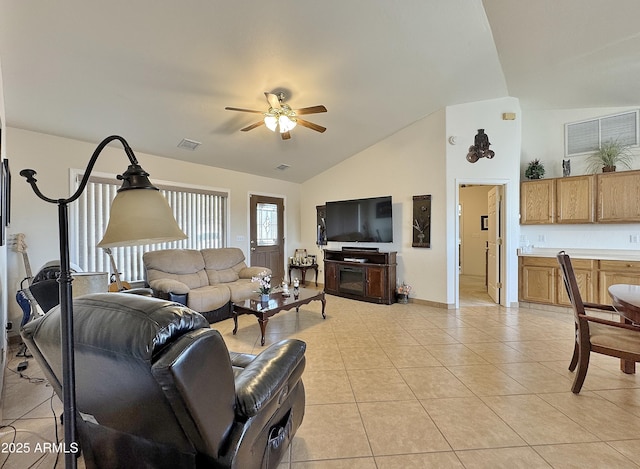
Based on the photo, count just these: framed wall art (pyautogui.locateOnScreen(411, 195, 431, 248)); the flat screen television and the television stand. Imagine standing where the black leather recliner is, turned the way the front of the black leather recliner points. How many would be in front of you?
3

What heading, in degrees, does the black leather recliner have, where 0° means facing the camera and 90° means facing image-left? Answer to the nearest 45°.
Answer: approximately 225°

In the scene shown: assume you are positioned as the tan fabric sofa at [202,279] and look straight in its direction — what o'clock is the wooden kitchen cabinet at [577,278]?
The wooden kitchen cabinet is roughly at 11 o'clock from the tan fabric sofa.

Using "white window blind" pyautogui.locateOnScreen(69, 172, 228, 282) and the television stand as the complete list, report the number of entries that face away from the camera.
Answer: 0

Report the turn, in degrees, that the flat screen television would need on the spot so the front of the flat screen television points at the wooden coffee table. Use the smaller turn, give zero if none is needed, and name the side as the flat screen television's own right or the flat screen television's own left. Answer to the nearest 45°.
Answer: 0° — it already faces it

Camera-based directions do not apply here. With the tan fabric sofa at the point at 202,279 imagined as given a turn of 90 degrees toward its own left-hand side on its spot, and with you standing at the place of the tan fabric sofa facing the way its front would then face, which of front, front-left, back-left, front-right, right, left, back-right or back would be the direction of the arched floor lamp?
back-right

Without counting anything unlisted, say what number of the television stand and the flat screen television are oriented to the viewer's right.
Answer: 0

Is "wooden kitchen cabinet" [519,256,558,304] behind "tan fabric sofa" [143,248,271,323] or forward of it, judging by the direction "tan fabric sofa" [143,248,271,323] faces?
forward

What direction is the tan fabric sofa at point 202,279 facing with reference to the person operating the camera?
facing the viewer and to the right of the viewer

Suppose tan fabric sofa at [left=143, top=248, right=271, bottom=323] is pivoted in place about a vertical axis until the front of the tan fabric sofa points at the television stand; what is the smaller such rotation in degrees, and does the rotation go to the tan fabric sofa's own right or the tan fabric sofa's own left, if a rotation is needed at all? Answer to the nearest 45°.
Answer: approximately 45° to the tan fabric sofa's own left

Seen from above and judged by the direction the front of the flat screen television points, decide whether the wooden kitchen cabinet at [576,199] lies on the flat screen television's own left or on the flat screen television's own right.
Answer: on the flat screen television's own left

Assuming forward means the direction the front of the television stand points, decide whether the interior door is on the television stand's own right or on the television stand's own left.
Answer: on the television stand's own left

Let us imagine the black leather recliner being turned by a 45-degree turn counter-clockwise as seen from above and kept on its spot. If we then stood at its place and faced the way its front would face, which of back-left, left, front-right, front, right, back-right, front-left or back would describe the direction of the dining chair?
right

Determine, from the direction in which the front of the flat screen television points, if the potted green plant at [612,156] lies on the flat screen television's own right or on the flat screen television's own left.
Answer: on the flat screen television's own left

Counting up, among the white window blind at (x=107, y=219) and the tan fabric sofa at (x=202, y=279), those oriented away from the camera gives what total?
0

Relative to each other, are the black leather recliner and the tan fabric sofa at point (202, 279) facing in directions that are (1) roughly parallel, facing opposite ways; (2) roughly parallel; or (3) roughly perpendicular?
roughly perpendicular

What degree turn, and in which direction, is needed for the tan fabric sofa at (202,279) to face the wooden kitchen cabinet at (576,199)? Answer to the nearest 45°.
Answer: approximately 45° to its left

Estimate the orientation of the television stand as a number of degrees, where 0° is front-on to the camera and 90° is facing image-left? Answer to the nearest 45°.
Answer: approximately 45°
